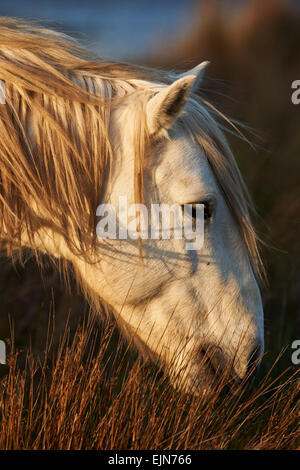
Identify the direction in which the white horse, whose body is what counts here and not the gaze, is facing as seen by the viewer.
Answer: to the viewer's right
